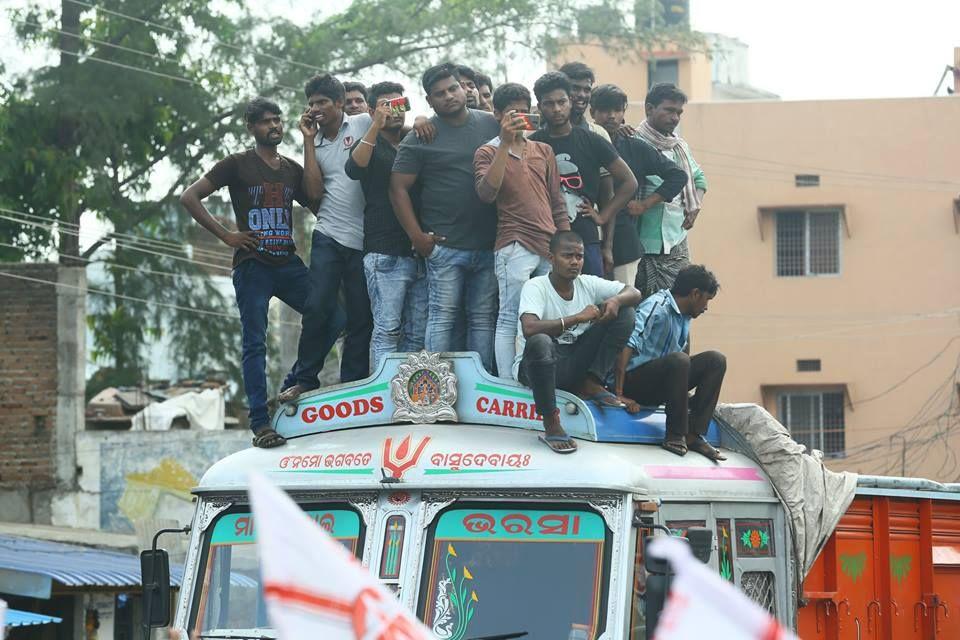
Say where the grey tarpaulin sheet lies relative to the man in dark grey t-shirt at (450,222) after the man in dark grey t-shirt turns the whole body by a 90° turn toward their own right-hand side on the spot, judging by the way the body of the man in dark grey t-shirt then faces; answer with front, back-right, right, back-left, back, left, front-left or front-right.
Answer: back

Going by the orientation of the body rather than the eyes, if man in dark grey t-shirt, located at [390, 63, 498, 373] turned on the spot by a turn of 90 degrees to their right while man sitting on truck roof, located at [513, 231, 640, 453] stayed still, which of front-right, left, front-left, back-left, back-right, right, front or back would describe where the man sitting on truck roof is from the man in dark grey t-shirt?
back-left

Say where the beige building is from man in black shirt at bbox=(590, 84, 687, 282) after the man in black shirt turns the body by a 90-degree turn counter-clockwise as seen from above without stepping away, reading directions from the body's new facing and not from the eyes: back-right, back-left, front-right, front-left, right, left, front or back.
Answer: left

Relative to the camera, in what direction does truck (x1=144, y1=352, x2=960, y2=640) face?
facing the viewer and to the left of the viewer

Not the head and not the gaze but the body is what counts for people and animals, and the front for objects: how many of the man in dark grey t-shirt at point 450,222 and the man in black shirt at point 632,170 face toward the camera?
2

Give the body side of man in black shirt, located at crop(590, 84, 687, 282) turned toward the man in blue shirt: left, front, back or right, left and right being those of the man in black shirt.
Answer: front

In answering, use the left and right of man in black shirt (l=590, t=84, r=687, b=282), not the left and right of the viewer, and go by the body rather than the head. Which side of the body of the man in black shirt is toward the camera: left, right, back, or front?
front

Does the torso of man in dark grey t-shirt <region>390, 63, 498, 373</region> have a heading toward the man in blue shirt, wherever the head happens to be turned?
no

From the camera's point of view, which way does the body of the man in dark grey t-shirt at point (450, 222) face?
toward the camera

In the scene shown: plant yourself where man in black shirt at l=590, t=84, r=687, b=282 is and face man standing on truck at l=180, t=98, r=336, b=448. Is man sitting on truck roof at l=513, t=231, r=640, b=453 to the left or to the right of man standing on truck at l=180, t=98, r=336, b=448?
left

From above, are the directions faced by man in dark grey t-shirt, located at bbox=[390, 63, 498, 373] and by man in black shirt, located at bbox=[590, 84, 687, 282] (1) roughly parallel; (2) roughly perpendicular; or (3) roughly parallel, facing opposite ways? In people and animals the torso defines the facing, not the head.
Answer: roughly parallel

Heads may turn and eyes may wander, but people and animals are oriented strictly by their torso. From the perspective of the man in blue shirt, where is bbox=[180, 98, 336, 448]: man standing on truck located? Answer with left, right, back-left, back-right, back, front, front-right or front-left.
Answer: back-right

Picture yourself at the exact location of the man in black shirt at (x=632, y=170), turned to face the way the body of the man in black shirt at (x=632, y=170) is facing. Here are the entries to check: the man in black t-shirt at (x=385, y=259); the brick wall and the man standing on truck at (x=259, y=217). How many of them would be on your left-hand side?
0
